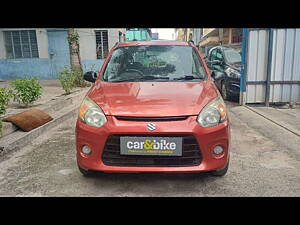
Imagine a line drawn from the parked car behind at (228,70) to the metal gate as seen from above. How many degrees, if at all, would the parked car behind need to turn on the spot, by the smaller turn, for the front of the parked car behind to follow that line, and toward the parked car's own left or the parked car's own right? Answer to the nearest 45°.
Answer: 0° — it already faces it

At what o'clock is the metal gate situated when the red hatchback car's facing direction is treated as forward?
The metal gate is roughly at 7 o'clock from the red hatchback car.

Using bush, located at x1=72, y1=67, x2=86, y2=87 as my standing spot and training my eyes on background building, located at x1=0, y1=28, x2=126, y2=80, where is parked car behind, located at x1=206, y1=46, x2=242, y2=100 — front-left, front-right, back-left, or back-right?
back-right

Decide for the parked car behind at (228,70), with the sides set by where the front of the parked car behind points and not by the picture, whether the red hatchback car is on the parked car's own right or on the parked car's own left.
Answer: on the parked car's own right

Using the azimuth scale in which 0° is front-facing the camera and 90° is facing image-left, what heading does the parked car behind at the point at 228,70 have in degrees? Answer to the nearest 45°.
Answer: approximately 315°

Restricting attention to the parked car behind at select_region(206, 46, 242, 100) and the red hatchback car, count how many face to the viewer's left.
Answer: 0

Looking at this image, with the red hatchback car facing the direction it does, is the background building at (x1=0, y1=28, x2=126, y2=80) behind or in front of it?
behind

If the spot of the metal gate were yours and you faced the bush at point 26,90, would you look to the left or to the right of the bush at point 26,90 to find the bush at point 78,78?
right

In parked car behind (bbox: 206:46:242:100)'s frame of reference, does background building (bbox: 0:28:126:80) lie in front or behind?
behind

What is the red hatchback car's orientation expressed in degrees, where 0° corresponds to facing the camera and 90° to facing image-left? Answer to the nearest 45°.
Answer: approximately 0°
